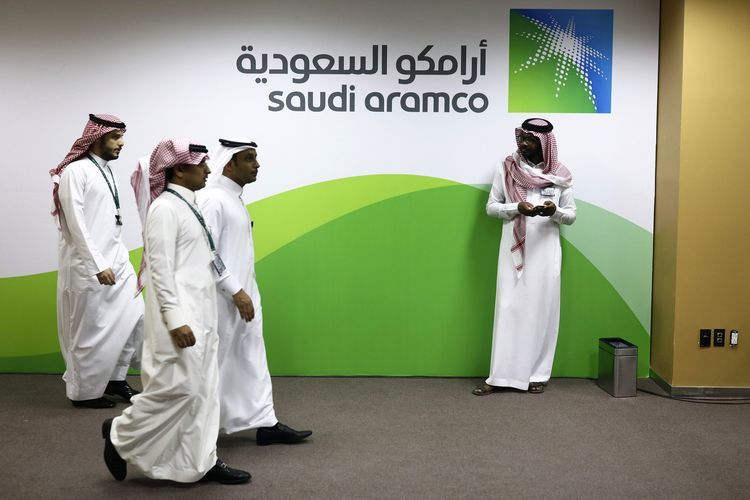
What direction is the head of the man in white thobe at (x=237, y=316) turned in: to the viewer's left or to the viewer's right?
to the viewer's right

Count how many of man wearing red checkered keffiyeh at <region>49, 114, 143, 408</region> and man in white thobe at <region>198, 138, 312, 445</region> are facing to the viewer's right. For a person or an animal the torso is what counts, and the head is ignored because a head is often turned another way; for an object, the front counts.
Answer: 2

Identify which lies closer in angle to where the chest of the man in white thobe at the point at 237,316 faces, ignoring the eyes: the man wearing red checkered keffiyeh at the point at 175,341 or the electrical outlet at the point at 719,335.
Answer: the electrical outlet

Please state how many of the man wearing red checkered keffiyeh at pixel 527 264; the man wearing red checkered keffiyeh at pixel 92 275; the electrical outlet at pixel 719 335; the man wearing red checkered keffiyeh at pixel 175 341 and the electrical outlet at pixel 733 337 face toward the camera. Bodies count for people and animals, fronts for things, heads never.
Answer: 3

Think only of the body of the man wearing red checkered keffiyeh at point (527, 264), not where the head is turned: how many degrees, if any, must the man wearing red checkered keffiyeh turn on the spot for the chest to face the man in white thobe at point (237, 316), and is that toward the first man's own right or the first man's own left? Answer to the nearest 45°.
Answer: approximately 45° to the first man's own right

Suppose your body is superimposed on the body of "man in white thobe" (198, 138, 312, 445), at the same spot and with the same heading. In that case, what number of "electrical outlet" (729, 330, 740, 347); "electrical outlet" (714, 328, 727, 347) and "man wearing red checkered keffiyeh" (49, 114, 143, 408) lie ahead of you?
2

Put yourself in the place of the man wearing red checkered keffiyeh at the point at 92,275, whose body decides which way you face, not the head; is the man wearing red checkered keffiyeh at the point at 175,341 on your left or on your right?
on your right

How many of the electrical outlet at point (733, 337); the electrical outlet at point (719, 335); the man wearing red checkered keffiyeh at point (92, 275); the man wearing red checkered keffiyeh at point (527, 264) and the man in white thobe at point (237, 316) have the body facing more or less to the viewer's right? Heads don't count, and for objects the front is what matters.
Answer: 2

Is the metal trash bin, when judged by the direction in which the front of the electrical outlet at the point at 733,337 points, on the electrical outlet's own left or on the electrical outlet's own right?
on the electrical outlet's own right
